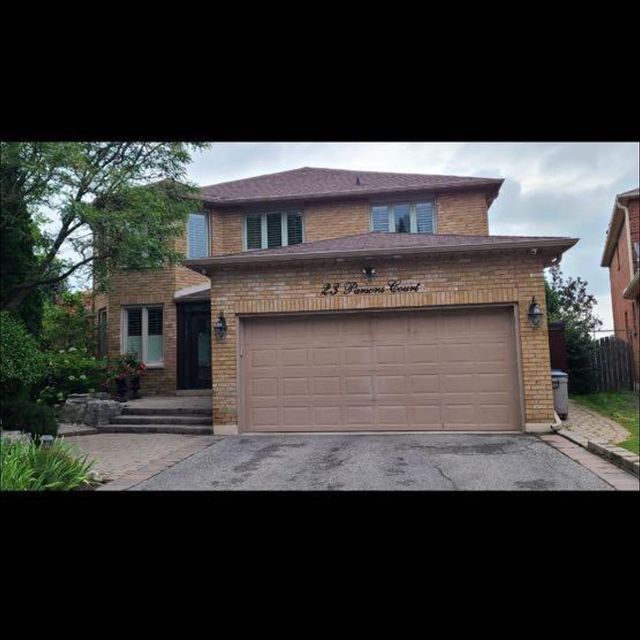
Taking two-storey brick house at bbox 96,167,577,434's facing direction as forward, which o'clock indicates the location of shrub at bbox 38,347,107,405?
The shrub is roughly at 2 o'clock from the two-storey brick house.

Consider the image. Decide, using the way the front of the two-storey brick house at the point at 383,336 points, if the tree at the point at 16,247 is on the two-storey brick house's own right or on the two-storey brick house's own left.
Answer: on the two-storey brick house's own right

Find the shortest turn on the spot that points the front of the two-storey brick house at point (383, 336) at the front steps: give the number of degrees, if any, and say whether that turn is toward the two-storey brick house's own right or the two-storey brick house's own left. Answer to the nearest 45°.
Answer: approximately 90° to the two-storey brick house's own right

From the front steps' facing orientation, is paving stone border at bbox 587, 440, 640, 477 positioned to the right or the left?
on its left

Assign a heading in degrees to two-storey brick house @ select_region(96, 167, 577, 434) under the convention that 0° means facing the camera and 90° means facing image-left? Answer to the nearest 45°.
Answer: approximately 0°

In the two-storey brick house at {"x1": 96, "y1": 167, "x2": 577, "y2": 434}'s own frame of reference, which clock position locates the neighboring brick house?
The neighboring brick house is roughly at 8 o'clock from the two-storey brick house.

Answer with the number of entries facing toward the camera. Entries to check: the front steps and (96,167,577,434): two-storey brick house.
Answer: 2

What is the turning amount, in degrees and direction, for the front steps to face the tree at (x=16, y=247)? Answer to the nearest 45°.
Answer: approximately 45° to its right
